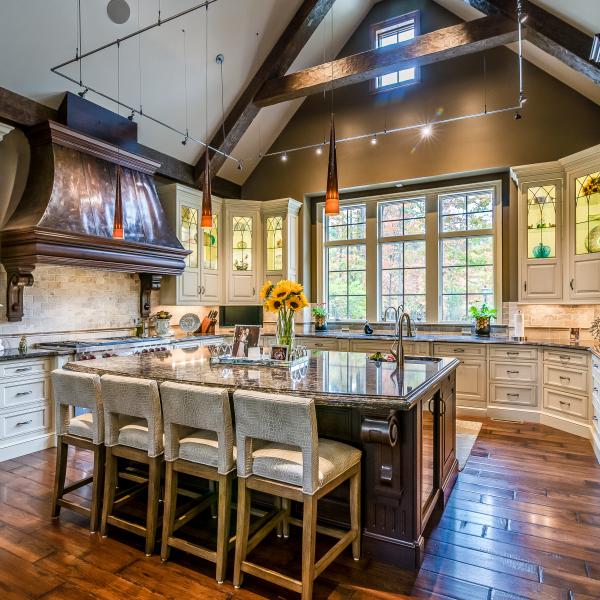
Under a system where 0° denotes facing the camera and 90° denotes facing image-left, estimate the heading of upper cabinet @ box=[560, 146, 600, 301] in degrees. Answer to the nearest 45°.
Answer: approximately 45°

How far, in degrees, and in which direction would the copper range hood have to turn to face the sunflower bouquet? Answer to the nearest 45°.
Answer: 0° — it already faces it

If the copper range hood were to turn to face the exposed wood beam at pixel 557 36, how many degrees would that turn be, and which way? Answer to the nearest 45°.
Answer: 0° — it already faces it

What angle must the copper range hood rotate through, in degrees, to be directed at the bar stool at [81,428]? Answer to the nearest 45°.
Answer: approximately 45° to its right

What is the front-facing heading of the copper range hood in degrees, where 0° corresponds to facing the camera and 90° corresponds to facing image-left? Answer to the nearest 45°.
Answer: approximately 315°

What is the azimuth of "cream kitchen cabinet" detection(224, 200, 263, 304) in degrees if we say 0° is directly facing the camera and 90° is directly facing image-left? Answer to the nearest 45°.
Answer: approximately 0°

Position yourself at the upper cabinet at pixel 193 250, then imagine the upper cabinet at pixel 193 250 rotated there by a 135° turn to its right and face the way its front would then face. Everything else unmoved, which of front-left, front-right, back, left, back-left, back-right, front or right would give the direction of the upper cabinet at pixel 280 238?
back

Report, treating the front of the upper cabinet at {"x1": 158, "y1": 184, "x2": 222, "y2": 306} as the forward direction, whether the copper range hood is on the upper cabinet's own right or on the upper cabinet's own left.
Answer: on the upper cabinet's own right

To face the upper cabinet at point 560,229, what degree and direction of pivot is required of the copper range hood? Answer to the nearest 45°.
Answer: approximately 45° to its left

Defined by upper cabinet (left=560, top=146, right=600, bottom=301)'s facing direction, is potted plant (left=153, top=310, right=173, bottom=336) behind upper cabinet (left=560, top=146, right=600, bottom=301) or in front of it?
in front

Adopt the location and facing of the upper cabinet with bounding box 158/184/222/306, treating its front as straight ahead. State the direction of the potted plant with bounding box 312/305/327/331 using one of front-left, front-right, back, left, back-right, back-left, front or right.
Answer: front-left

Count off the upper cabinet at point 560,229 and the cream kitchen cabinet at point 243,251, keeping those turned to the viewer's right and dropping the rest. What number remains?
0

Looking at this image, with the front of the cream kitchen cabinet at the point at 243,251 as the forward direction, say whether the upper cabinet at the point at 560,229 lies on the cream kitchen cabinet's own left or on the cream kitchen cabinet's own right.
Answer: on the cream kitchen cabinet's own left

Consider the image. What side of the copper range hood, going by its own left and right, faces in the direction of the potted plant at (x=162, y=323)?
left

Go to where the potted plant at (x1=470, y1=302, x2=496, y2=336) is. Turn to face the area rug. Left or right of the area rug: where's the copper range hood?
right

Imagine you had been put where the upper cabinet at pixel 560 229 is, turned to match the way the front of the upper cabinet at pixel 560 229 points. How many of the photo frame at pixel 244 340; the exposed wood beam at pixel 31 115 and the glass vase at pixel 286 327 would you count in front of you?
3
